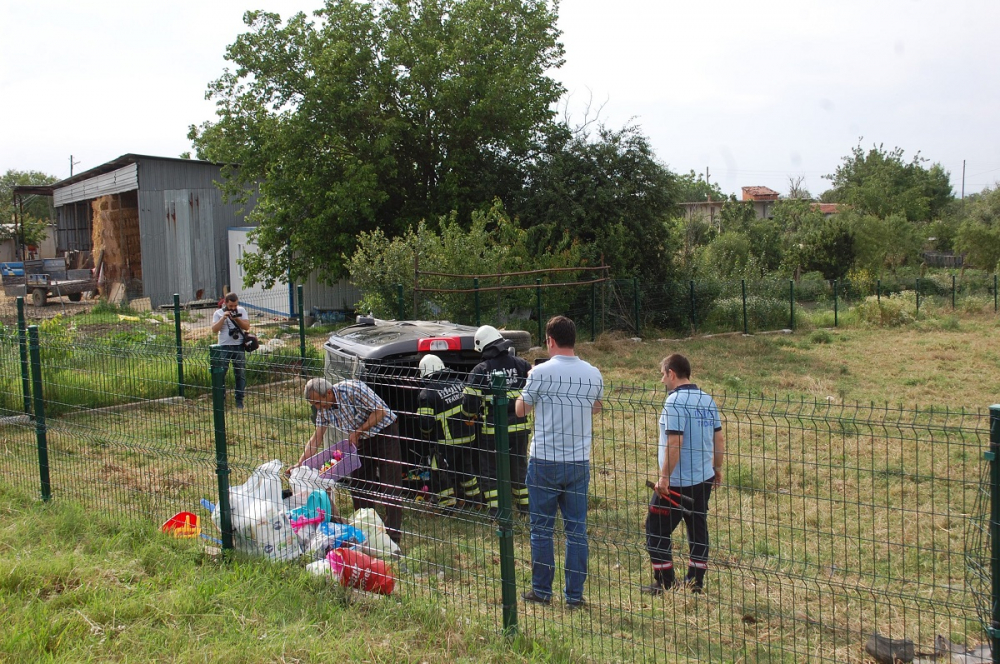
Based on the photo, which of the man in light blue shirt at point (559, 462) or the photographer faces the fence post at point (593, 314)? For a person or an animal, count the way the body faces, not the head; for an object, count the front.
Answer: the man in light blue shirt

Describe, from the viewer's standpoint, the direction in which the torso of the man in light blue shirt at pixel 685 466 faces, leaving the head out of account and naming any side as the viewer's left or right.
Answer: facing away from the viewer and to the left of the viewer

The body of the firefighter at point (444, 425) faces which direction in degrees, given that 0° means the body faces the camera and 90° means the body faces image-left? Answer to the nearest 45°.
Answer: approximately 135°

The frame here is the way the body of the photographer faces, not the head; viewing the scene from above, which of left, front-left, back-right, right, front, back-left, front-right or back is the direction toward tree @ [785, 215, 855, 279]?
back-left

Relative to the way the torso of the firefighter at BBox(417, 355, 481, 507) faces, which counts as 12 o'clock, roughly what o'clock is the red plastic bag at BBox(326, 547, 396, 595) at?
The red plastic bag is roughly at 8 o'clock from the firefighter.

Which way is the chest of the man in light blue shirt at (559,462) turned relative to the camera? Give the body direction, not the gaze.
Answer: away from the camera

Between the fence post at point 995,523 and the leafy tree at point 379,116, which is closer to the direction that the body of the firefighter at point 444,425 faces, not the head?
the leafy tree

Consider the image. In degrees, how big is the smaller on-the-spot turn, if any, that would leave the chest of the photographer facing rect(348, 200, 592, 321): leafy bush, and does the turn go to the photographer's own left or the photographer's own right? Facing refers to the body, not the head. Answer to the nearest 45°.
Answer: approximately 135° to the photographer's own left

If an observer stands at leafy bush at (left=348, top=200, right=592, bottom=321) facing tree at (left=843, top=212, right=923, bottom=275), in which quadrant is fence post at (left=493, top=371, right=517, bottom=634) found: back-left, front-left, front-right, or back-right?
back-right

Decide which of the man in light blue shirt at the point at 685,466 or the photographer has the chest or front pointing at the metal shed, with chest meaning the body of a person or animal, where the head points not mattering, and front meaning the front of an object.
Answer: the man in light blue shirt

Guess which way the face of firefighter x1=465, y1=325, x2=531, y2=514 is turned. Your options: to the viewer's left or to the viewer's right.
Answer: to the viewer's left

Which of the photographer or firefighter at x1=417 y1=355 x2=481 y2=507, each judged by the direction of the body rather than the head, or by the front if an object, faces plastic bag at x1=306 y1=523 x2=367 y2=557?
the photographer

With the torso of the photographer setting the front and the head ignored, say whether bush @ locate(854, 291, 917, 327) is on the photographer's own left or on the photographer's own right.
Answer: on the photographer's own left

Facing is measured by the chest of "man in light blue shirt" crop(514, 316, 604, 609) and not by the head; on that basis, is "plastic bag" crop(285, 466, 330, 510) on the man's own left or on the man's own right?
on the man's own left
